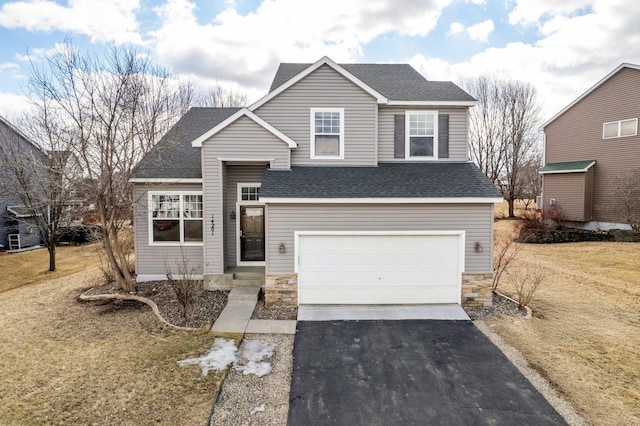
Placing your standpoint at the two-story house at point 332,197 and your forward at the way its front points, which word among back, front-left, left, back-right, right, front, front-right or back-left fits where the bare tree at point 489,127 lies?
back-left

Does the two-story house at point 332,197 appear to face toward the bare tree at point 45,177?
no

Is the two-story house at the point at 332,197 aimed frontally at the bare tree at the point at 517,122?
no

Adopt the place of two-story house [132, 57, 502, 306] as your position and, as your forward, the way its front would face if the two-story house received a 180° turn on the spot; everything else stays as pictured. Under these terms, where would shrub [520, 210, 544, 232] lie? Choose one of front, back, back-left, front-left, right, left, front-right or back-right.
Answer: front-right

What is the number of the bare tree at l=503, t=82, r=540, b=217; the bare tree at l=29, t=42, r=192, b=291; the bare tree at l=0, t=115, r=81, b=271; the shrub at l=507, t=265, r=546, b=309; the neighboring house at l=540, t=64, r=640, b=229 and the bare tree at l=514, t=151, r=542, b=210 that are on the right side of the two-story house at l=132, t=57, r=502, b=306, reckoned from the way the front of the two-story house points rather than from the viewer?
2

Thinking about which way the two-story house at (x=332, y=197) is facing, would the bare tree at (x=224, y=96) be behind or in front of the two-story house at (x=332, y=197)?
behind

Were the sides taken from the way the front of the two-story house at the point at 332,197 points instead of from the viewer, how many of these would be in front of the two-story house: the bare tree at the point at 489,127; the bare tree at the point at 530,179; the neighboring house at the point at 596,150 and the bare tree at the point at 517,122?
0

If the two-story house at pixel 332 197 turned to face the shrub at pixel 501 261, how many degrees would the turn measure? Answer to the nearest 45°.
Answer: approximately 90° to its left

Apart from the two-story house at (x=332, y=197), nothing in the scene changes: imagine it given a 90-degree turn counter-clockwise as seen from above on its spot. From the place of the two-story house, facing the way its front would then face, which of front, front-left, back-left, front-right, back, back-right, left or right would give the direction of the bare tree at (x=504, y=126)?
front-left

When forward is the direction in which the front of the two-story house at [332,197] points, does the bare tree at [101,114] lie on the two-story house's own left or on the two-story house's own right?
on the two-story house's own right

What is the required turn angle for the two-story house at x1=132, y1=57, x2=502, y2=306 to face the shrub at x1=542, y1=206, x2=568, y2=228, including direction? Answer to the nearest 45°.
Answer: approximately 135° to its left

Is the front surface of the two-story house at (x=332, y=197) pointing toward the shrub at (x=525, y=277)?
no

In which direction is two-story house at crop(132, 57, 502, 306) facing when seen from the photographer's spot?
facing the viewer

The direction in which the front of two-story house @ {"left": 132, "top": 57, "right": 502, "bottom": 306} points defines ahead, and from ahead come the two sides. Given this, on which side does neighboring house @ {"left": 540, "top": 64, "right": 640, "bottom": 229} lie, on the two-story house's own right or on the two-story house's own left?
on the two-story house's own left

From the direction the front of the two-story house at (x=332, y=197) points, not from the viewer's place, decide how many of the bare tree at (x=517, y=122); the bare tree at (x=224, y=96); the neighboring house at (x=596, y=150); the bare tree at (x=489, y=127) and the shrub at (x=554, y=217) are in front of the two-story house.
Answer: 0

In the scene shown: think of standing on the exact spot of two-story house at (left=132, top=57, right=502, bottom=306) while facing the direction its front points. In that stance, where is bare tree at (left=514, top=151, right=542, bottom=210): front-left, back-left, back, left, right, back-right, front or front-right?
back-left

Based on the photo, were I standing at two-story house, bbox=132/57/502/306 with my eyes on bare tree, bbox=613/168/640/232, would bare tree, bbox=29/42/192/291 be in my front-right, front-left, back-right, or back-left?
back-left
